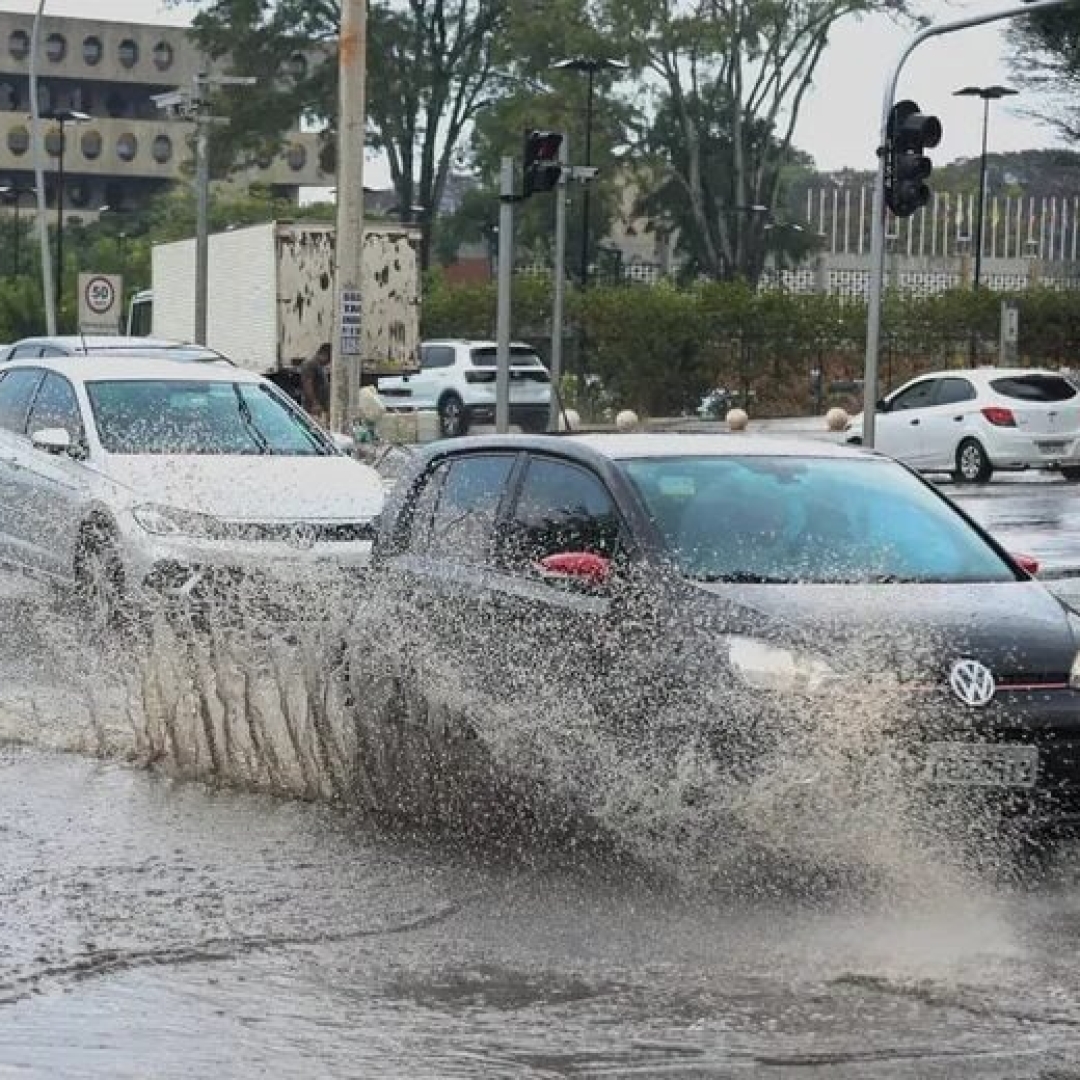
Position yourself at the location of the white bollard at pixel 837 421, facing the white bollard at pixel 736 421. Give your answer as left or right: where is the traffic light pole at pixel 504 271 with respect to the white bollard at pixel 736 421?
left

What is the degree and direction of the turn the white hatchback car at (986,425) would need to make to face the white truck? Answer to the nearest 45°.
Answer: approximately 45° to its left

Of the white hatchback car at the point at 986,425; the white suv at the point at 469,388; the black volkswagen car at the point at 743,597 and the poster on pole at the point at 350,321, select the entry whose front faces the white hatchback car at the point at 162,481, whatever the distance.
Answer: the poster on pole

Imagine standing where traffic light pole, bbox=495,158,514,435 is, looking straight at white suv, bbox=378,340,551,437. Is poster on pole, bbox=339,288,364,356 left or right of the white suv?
left

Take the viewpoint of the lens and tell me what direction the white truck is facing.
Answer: facing away from the viewer and to the left of the viewer

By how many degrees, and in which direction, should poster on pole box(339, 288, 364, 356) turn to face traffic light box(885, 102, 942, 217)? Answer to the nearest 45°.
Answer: approximately 45° to its left

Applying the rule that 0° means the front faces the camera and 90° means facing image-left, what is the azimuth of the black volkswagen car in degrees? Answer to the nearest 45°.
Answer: approximately 315°

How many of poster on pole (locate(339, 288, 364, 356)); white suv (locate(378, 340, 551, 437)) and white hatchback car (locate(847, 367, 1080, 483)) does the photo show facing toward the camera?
1

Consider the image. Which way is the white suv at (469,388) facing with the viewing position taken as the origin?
facing away from the viewer and to the left of the viewer

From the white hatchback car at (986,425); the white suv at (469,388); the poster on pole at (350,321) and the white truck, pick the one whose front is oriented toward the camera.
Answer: the poster on pole
